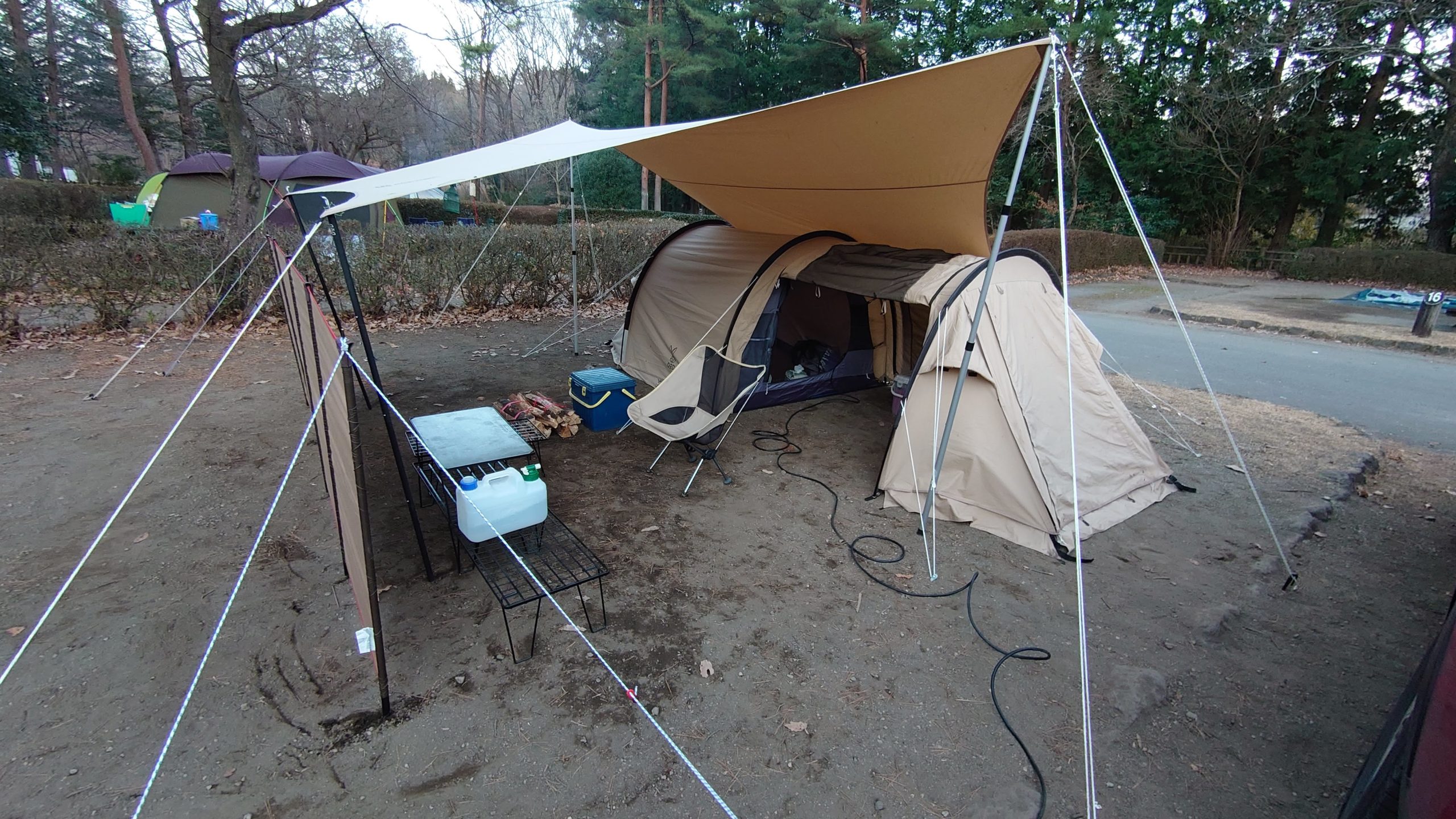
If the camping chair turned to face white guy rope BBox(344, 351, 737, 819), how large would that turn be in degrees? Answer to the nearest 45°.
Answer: approximately 45° to its left

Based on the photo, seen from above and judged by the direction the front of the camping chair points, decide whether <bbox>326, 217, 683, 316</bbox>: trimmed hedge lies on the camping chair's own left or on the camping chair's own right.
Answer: on the camping chair's own right

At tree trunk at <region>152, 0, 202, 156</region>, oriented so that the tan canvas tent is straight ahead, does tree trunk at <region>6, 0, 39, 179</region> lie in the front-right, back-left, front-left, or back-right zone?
back-right

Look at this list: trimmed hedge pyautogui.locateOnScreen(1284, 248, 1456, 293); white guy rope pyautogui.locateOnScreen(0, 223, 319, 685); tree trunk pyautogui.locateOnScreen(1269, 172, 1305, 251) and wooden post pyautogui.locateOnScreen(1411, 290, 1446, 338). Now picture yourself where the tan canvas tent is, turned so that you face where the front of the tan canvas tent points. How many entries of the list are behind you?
3

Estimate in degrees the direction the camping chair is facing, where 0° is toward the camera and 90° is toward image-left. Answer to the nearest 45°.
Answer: approximately 45°

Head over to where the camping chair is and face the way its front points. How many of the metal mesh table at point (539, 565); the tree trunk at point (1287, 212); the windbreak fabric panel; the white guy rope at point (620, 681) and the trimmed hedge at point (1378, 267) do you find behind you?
2

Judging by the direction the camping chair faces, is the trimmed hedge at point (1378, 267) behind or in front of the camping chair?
behind

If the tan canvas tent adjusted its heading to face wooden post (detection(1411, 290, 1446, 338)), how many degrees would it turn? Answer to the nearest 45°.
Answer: approximately 180°

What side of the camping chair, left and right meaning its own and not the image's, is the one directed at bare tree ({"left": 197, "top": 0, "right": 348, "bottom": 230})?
right

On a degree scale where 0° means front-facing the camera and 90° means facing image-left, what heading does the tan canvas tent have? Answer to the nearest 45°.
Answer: approximately 45°

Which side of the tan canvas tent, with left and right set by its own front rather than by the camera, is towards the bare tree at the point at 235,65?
right

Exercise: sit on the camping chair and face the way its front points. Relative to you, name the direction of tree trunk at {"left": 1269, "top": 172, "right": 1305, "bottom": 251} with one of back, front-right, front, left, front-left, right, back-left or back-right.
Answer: back
